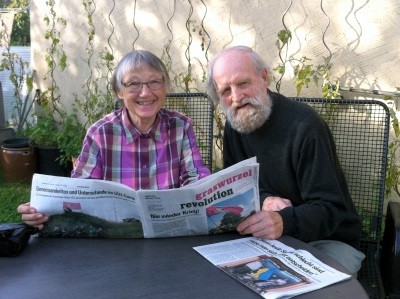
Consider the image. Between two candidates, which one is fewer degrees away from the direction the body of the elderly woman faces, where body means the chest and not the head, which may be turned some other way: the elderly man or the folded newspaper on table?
the folded newspaper on table

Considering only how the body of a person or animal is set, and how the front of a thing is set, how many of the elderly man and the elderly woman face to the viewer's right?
0

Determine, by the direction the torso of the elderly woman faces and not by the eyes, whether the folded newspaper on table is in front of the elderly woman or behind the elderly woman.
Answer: in front

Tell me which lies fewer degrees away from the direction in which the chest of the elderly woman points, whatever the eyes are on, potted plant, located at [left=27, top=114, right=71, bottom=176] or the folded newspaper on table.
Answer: the folded newspaper on table

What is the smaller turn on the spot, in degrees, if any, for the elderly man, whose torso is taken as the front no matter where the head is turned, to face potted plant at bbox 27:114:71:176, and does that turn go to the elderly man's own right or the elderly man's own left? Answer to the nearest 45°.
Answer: approximately 90° to the elderly man's own right

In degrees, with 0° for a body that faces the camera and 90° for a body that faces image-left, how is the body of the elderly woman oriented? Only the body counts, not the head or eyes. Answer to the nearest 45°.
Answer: approximately 0°

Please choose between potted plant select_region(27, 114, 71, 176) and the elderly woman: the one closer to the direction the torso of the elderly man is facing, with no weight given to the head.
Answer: the elderly woman

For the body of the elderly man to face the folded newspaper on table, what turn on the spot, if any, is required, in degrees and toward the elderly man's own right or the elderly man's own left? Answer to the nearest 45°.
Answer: approximately 45° to the elderly man's own left

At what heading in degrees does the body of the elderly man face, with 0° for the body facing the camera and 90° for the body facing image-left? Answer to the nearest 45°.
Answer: approximately 45°

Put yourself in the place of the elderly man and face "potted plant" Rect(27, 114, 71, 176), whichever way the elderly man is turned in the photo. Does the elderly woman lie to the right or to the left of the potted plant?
left
